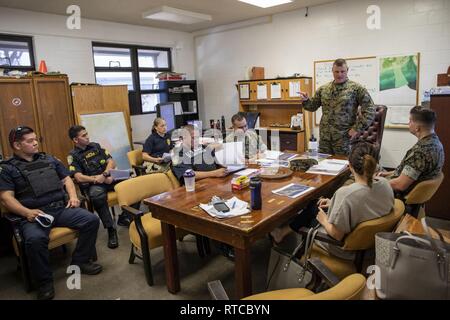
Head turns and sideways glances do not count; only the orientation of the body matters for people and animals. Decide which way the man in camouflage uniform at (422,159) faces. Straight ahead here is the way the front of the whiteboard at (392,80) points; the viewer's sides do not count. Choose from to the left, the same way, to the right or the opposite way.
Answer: to the right

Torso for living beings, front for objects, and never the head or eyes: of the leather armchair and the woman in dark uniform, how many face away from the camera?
0

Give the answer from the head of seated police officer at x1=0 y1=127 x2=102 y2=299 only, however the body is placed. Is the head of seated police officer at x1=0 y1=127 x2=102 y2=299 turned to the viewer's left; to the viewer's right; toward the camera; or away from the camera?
to the viewer's right

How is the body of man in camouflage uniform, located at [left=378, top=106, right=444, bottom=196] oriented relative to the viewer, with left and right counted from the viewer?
facing away from the viewer and to the left of the viewer

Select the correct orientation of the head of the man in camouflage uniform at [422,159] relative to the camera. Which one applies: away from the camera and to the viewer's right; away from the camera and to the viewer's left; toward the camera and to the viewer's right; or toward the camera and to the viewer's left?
away from the camera and to the viewer's left

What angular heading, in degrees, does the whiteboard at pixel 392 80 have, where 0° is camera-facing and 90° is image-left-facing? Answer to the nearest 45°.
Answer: approximately 45°

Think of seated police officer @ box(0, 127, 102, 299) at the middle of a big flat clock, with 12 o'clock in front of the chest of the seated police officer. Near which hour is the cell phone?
The cell phone is roughly at 12 o'clock from the seated police officer.

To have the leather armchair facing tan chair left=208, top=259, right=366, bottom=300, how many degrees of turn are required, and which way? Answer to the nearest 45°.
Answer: approximately 45° to its left

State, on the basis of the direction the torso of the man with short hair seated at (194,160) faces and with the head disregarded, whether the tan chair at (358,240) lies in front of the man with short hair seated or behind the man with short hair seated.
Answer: in front

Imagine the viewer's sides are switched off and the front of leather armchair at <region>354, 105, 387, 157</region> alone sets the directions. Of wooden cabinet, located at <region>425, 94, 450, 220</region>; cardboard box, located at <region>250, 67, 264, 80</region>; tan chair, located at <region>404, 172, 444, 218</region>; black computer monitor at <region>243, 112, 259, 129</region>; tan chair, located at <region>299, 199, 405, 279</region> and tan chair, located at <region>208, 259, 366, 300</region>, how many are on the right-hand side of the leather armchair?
2

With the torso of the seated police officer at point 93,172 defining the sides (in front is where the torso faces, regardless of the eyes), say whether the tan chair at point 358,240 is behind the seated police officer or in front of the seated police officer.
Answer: in front

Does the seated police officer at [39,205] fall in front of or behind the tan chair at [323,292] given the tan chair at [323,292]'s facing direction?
in front
